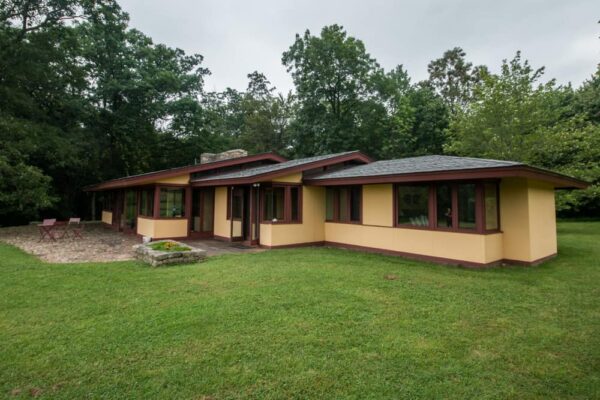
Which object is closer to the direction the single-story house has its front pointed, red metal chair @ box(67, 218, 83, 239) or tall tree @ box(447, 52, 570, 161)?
the red metal chair

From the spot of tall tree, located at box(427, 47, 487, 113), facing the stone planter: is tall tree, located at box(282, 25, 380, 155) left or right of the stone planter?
right

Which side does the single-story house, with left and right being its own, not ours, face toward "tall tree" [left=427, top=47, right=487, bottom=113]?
back

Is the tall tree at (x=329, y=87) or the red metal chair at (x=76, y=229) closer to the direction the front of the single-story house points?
the red metal chair

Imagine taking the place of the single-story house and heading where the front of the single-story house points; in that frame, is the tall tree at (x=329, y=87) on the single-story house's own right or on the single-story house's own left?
on the single-story house's own right

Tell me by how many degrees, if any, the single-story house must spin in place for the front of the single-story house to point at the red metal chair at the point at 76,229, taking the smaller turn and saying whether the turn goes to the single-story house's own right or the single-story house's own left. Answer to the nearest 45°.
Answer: approximately 45° to the single-story house's own right

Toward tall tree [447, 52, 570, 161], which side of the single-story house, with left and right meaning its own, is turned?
back

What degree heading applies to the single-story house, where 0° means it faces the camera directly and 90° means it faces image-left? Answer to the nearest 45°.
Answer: approximately 45°

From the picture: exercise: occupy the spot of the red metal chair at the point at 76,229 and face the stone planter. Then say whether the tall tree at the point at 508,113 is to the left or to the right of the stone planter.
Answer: left
